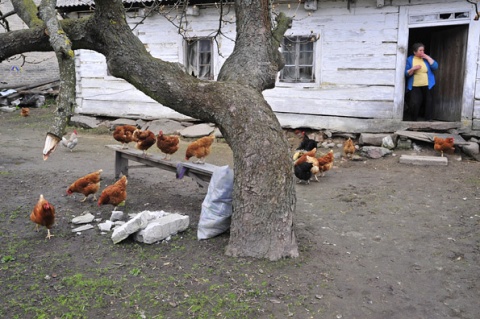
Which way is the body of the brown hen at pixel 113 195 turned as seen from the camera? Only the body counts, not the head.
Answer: to the viewer's left

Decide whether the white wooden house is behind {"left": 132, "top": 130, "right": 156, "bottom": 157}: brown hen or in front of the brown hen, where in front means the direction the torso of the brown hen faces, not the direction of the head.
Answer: behind

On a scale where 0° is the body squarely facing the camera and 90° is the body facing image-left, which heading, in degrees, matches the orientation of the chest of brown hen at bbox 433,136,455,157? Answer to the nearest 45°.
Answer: approximately 270°
